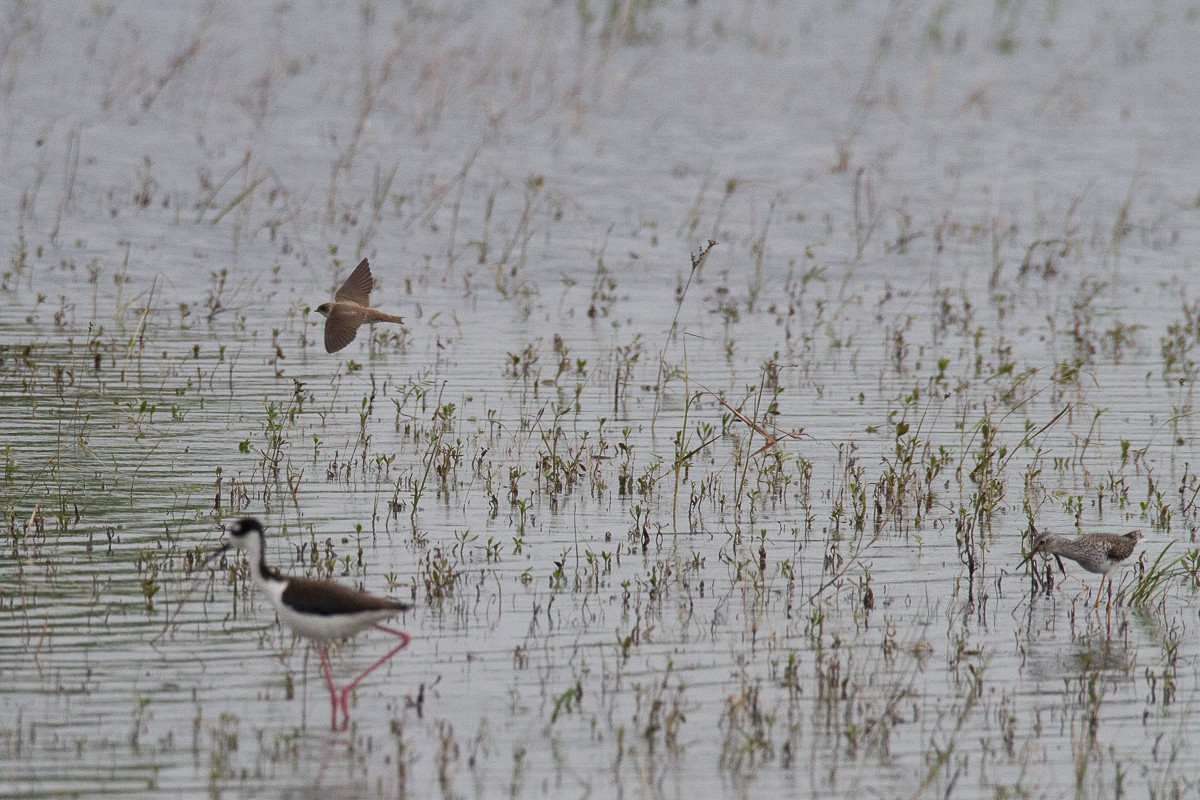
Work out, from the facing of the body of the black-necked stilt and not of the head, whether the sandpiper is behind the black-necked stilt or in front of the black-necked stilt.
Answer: behind

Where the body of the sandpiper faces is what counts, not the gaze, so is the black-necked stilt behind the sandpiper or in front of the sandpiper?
in front

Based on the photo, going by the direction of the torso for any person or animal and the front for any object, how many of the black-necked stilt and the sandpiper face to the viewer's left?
2

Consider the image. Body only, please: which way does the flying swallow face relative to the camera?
to the viewer's left

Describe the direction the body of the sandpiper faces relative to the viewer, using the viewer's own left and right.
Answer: facing to the left of the viewer

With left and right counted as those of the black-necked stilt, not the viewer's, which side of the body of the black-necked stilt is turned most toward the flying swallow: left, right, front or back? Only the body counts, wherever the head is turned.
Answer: right

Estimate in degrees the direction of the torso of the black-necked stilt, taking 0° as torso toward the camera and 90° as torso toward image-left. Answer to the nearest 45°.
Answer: approximately 90°

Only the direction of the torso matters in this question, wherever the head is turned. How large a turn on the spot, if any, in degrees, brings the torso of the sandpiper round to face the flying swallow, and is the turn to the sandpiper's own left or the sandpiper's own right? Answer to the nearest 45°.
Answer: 0° — it already faces it

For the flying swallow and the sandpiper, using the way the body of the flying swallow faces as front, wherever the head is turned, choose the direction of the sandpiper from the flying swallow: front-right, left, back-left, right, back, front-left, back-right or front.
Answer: back-left
